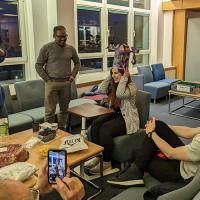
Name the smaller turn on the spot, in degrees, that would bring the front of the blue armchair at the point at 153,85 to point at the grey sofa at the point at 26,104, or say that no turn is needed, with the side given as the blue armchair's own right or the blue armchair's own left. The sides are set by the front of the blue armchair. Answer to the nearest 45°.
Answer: approximately 90° to the blue armchair's own right

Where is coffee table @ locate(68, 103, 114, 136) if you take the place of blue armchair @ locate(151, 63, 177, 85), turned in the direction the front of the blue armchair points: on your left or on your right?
on your right

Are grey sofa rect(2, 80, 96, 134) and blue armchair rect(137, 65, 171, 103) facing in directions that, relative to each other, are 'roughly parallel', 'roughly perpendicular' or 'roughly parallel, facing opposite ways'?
roughly parallel

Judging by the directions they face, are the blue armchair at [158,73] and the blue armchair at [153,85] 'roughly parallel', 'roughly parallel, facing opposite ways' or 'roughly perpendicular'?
roughly parallel

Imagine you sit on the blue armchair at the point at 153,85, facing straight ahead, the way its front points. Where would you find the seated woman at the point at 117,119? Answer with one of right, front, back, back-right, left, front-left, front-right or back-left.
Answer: front-right

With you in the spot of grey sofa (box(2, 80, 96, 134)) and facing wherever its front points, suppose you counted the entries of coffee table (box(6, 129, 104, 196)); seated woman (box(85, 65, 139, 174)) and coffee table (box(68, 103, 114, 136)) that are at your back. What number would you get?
0

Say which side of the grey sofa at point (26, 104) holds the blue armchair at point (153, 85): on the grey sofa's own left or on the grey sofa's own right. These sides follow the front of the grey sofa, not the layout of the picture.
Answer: on the grey sofa's own left

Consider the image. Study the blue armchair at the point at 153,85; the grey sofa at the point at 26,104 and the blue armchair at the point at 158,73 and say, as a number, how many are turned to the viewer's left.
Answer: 0

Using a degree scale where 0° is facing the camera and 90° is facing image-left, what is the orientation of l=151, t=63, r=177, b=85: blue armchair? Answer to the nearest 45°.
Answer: approximately 315°

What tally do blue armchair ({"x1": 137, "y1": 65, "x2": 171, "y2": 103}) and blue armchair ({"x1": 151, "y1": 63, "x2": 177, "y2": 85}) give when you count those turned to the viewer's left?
0

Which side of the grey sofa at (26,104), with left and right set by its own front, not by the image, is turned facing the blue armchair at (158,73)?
left

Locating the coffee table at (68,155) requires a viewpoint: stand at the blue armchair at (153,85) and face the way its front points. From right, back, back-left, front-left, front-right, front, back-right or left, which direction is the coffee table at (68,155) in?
front-right
